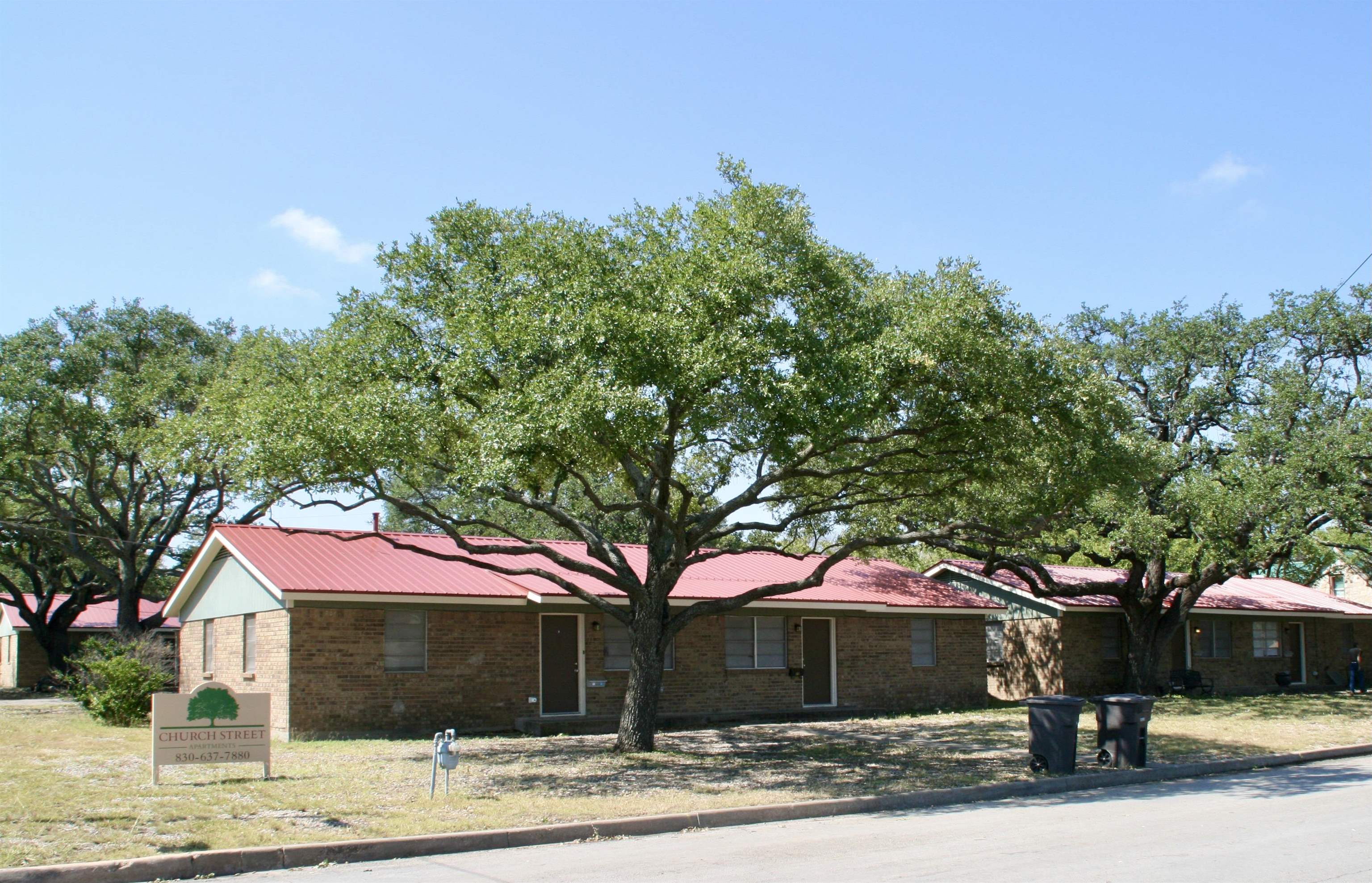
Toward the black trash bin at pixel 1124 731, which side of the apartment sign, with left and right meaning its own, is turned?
left

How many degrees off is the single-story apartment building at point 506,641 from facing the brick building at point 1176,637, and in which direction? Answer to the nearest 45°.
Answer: approximately 90° to its left

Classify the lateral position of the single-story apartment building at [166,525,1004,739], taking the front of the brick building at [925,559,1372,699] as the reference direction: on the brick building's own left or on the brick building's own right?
on the brick building's own right

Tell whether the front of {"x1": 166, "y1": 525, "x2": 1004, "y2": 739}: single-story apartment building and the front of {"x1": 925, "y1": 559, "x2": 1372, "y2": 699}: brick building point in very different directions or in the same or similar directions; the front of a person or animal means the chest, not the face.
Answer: same or similar directions

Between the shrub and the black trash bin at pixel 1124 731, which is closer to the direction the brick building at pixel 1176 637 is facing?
the black trash bin

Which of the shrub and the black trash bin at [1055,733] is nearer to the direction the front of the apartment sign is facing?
the black trash bin

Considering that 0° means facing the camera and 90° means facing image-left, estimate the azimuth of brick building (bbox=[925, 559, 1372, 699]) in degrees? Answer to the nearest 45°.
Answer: approximately 315°

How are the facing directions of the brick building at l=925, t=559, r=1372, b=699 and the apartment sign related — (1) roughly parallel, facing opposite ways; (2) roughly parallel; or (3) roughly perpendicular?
roughly parallel

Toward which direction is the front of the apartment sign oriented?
toward the camera

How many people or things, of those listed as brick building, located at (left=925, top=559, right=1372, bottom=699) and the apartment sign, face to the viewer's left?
0

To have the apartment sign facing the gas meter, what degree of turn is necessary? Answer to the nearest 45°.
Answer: approximately 45° to its left

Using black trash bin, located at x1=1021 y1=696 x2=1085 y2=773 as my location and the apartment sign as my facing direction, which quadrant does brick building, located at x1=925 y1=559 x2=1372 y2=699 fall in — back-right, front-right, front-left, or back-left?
back-right

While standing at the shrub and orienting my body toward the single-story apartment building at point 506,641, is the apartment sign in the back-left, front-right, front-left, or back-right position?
front-right

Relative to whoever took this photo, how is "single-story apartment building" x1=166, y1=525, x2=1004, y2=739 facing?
facing the viewer and to the right of the viewer

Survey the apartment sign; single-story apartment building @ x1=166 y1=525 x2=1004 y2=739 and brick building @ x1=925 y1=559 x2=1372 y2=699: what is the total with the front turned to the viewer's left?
0
